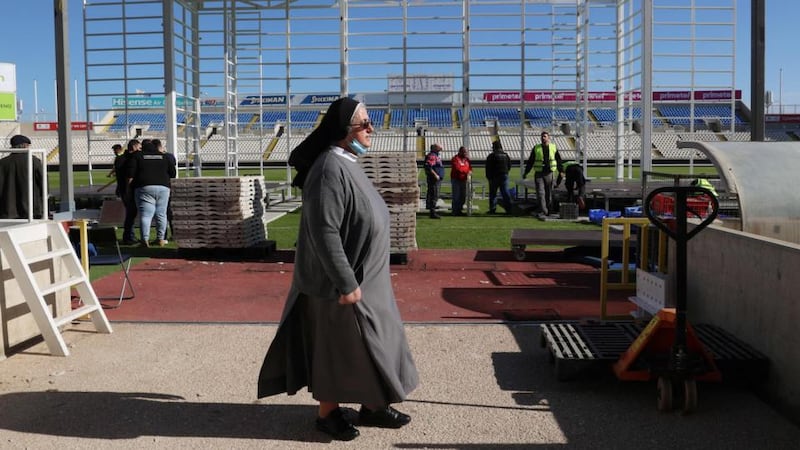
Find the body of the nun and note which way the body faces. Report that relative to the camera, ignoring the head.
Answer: to the viewer's right

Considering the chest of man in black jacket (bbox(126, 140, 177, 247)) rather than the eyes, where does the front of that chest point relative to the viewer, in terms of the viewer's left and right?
facing away from the viewer

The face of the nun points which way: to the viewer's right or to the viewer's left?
to the viewer's right

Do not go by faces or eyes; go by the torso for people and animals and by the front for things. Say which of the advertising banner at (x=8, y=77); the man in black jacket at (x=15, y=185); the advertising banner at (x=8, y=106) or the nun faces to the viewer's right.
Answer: the nun

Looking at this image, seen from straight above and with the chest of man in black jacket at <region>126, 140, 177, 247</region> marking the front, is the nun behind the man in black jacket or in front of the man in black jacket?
behind

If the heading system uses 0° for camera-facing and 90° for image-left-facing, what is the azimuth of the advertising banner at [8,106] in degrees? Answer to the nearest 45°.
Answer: approximately 0°

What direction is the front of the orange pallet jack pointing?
away from the camera
